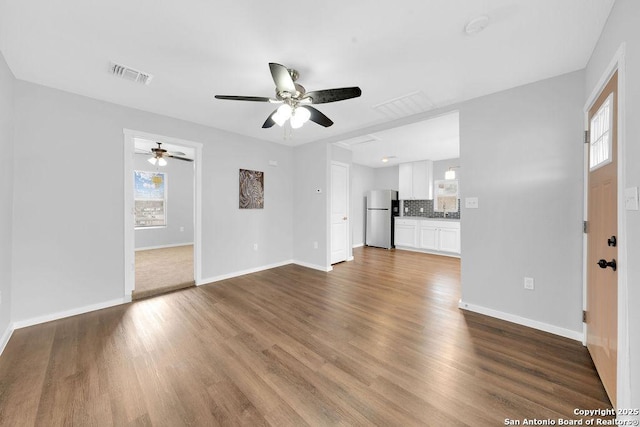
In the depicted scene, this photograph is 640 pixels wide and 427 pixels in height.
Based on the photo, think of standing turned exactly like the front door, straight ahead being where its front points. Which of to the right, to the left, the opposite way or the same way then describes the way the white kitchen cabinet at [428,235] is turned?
to the left

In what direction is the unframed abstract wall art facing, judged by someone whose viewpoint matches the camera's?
facing the viewer and to the right of the viewer

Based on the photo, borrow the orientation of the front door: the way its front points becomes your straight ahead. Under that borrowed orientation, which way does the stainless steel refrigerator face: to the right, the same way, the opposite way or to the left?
to the left

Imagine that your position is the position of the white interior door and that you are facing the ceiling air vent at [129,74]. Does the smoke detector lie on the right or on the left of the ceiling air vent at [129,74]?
left

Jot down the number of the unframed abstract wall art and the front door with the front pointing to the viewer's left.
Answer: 1

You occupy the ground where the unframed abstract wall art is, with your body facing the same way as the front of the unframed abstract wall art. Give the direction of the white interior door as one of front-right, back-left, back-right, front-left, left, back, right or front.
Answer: front-left

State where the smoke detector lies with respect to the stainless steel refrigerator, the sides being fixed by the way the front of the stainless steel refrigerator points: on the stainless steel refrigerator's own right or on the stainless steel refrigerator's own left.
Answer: on the stainless steel refrigerator's own left

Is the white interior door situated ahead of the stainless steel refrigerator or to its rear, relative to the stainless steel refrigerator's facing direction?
ahead

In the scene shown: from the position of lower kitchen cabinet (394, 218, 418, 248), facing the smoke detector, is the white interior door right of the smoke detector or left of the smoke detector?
right

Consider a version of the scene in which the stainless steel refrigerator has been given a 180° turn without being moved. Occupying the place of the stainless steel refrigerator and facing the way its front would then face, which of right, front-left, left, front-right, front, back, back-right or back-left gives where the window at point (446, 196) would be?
front-right

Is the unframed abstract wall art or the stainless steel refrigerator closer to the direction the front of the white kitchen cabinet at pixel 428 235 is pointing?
the unframed abstract wall art

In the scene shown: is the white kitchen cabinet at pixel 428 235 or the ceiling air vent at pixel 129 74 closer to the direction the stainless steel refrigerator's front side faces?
the ceiling air vent

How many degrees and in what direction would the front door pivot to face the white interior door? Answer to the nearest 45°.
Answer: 0° — it already faces it

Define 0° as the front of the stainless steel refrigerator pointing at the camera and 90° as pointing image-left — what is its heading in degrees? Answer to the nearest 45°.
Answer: approximately 45°

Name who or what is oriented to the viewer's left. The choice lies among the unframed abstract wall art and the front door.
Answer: the front door

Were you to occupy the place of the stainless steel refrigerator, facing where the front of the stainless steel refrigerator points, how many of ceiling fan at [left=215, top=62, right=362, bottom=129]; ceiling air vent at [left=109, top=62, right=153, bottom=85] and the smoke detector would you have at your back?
0

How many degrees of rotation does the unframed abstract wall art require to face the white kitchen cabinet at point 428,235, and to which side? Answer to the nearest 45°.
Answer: approximately 45° to its left

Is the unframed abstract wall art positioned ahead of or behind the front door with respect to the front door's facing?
ahead

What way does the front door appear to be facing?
to the viewer's left
